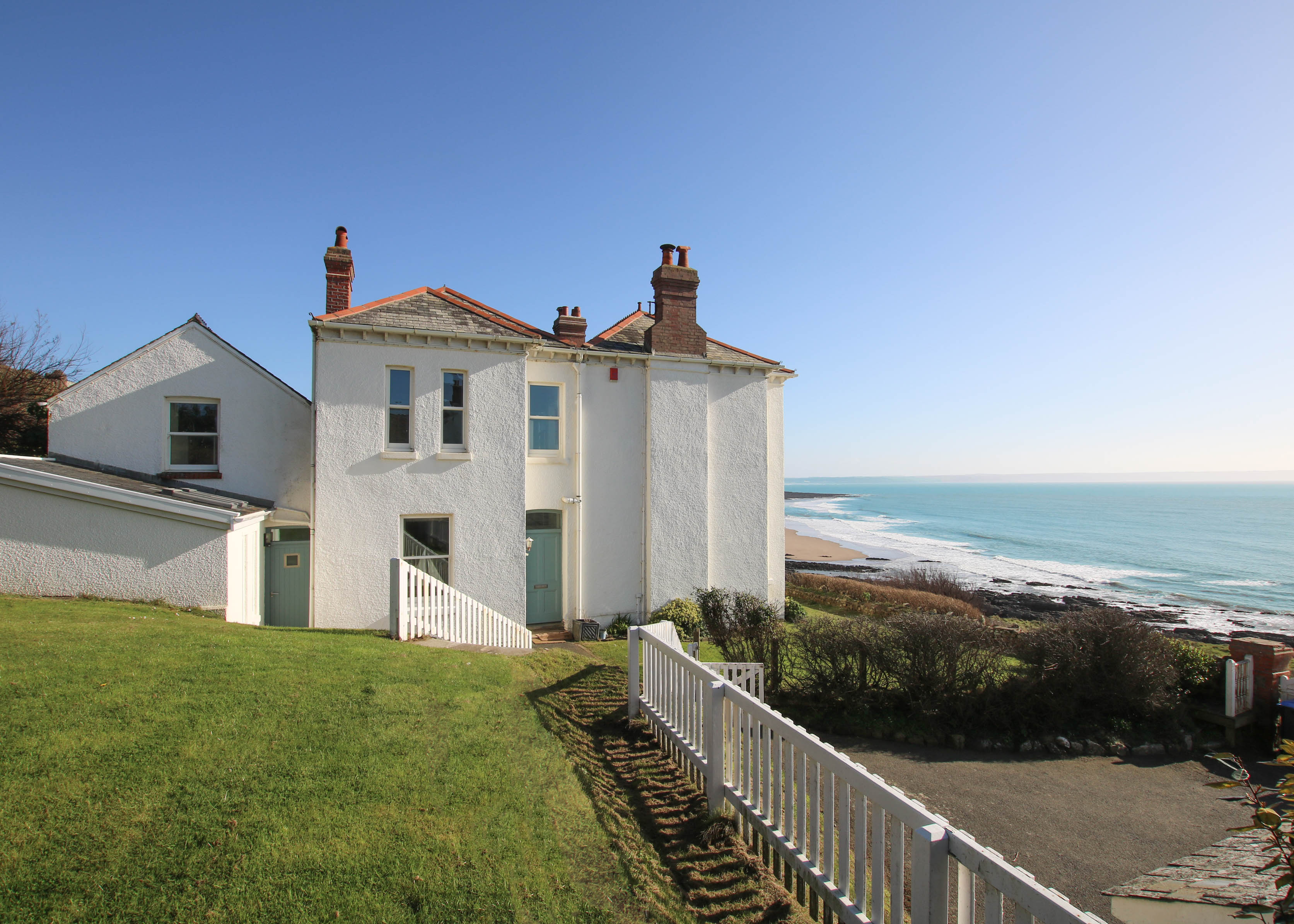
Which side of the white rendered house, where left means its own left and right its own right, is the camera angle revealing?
front

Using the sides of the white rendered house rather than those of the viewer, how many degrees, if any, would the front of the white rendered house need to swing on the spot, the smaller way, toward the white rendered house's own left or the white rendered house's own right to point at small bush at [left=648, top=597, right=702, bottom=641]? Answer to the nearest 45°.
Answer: approximately 90° to the white rendered house's own left

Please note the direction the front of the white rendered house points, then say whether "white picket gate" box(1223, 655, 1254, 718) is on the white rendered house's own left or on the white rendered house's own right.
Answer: on the white rendered house's own left

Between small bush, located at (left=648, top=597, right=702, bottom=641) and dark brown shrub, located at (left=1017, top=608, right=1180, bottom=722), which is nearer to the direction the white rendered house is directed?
the dark brown shrub

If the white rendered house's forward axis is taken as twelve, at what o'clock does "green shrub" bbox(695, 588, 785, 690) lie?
The green shrub is roughly at 10 o'clock from the white rendered house.

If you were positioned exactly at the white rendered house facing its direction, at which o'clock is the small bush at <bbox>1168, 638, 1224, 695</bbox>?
The small bush is roughly at 10 o'clock from the white rendered house.

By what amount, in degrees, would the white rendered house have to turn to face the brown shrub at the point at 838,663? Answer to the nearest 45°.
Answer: approximately 45° to its left

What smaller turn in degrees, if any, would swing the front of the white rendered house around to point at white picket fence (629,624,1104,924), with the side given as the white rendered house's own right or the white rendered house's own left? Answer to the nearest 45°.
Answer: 0° — it already faces it

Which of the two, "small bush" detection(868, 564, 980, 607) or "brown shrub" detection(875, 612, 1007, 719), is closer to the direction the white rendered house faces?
the brown shrub
